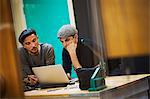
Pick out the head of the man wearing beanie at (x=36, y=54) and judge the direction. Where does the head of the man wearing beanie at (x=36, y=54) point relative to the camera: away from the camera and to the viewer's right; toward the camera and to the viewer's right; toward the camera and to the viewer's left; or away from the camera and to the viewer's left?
toward the camera and to the viewer's right

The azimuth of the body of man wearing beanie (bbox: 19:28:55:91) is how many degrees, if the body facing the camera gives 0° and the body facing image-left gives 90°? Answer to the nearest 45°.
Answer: approximately 0°

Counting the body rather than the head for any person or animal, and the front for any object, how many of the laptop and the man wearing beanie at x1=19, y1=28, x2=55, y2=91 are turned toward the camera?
1

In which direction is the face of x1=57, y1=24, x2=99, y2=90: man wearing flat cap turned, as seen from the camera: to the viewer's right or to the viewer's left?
to the viewer's left

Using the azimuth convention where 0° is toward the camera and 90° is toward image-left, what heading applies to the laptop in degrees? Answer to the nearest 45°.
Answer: approximately 180°

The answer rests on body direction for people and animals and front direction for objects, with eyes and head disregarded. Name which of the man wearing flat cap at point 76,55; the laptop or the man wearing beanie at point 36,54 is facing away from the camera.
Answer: the laptop

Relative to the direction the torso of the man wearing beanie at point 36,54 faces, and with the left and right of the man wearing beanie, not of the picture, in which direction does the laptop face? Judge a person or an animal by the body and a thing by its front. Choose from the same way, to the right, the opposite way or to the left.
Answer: the opposite way
